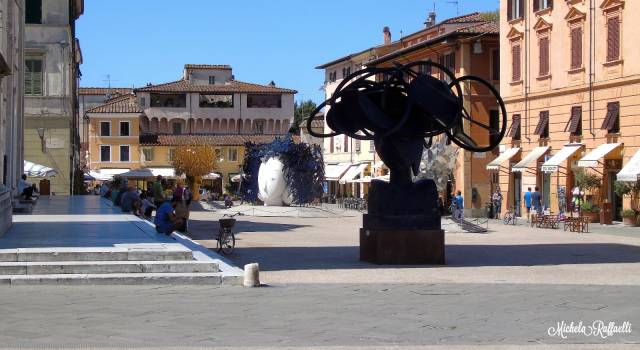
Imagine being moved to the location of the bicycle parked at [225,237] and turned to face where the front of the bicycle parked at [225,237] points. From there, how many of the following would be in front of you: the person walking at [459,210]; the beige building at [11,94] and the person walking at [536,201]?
0

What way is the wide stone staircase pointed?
toward the camera

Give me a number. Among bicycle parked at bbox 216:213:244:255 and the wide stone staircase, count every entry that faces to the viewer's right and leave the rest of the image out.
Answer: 0

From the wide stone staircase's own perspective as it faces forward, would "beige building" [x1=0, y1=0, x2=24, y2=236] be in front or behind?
behind

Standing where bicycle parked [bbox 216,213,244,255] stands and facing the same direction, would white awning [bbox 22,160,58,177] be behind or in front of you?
behind

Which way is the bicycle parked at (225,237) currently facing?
toward the camera

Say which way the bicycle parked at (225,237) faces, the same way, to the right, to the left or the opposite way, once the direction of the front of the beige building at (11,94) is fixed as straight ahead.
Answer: to the right

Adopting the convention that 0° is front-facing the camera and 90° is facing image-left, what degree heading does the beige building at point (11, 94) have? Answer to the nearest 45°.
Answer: approximately 270°

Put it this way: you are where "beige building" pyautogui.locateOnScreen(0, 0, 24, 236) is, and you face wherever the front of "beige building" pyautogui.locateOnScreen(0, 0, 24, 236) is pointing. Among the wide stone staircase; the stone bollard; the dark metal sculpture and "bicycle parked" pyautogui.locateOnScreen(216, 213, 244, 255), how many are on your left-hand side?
0

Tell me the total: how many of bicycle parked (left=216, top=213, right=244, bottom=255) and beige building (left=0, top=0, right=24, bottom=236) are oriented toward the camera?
1

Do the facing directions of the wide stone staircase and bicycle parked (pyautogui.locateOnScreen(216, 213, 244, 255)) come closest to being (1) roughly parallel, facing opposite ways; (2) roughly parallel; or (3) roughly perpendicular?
roughly parallel
